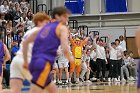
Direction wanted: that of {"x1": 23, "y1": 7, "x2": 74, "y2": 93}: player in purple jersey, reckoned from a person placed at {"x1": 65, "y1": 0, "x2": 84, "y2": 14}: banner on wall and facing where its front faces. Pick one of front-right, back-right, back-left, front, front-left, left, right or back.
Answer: front

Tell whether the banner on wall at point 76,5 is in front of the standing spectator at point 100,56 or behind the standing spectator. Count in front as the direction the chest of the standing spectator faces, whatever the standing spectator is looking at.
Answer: behind

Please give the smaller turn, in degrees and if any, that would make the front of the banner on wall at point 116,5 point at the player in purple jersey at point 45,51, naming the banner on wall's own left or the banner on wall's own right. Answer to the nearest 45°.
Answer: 0° — it already faces them

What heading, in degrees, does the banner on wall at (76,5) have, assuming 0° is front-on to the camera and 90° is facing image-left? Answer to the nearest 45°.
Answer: approximately 0°

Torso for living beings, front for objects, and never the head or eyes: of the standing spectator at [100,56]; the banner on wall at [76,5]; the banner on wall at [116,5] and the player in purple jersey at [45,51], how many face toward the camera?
3

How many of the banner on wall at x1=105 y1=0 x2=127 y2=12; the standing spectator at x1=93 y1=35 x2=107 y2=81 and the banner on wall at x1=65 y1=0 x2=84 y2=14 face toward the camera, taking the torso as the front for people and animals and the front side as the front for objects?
3

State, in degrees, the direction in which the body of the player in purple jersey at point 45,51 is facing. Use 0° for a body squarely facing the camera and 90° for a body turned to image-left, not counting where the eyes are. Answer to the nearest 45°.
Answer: approximately 225°

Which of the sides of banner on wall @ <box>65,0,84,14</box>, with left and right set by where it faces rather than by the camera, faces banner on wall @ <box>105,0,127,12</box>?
left

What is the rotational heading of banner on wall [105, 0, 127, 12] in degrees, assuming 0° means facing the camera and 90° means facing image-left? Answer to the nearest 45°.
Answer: approximately 0°

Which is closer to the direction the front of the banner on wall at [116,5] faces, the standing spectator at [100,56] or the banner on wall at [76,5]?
the standing spectator

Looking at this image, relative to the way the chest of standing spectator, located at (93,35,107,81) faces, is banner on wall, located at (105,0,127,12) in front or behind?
behind
